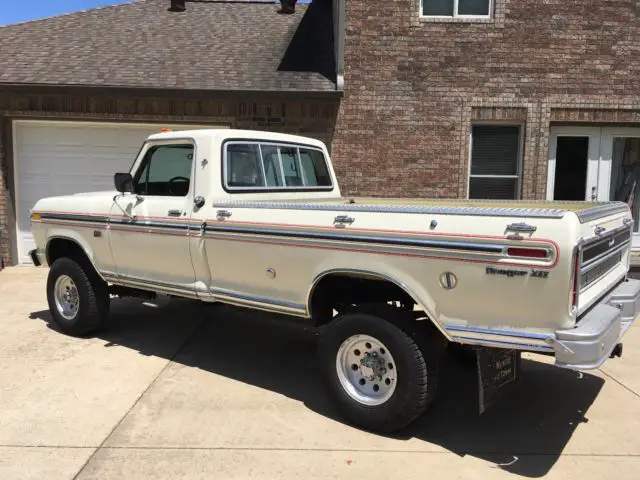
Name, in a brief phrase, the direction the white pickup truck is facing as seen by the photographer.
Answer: facing away from the viewer and to the left of the viewer

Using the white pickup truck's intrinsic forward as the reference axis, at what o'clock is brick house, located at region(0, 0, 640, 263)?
The brick house is roughly at 2 o'clock from the white pickup truck.

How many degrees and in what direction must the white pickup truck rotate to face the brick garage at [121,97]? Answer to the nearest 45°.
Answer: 0° — it already faces it
